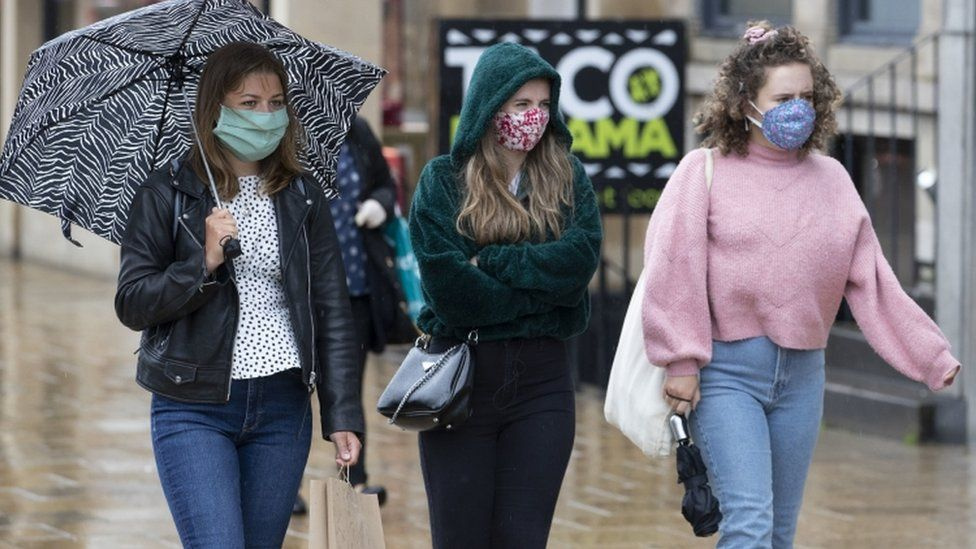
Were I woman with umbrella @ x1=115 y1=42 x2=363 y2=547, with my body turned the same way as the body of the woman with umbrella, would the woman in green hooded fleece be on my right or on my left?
on my left

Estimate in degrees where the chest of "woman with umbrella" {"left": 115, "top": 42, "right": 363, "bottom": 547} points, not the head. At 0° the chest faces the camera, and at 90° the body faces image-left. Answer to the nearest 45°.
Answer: approximately 315°

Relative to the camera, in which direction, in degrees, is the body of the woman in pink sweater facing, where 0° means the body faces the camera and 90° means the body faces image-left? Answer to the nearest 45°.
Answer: approximately 315°

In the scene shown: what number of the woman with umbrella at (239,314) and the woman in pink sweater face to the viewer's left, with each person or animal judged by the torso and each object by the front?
0

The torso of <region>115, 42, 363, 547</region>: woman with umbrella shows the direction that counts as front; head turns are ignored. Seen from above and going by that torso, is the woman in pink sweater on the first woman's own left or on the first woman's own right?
on the first woman's own left

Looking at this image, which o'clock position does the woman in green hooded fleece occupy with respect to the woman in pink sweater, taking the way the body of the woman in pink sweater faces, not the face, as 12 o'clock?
The woman in green hooded fleece is roughly at 4 o'clock from the woman in pink sweater.

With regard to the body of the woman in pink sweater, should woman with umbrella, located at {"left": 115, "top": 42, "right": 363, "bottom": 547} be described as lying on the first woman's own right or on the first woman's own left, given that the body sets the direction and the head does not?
on the first woman's own right

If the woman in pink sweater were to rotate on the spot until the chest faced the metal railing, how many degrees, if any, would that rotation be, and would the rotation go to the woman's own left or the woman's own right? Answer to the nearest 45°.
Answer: approximately 135° to the woman's own left
